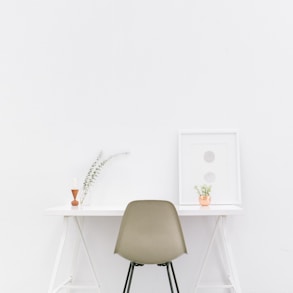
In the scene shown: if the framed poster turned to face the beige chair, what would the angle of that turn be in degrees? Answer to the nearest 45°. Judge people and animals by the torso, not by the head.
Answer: approximately 45° to its right

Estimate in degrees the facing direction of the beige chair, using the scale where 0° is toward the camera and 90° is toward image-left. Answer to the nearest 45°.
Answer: approximately 180°

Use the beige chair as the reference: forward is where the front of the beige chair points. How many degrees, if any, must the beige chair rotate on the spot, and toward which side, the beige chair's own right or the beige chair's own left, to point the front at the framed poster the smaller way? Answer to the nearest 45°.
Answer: approximately 45° to the beige chair's own right

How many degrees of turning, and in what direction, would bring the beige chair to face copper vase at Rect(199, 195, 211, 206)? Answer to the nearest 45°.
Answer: approximately 45° to its right

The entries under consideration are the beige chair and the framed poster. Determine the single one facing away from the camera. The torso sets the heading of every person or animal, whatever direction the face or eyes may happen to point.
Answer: the beige chair

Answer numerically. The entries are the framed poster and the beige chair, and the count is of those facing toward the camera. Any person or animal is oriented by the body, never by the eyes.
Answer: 1

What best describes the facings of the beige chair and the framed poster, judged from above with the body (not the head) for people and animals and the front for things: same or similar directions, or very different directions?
very different directions

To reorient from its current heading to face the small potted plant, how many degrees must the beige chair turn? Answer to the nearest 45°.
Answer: approximately 45° to its right
